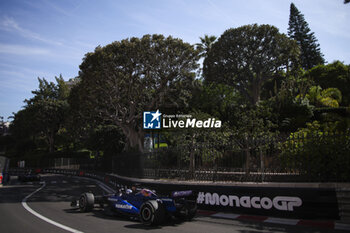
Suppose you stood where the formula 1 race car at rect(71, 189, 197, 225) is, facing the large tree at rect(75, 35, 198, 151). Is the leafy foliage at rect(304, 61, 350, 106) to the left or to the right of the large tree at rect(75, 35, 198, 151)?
right

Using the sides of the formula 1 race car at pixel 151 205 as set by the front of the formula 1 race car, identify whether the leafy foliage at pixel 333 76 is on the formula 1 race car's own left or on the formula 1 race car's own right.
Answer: on the formula 1 race car's own right

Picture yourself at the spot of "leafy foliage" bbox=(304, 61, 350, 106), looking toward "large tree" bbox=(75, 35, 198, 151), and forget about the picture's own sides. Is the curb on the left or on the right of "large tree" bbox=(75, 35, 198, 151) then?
left

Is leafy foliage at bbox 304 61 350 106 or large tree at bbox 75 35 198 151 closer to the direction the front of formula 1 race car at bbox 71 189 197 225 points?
the large tree

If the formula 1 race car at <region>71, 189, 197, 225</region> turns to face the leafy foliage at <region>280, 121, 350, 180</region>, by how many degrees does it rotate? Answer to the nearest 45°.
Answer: approximately 135° to its right

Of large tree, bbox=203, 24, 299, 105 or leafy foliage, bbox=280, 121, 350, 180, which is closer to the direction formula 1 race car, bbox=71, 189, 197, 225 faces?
the large tree

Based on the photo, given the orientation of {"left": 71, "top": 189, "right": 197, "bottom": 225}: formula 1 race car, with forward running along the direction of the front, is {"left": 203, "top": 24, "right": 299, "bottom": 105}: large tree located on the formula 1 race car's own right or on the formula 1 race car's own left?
on the formula 1 race car's own right

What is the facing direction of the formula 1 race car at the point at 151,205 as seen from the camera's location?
facing away from the viewer and to the left of the viewer
